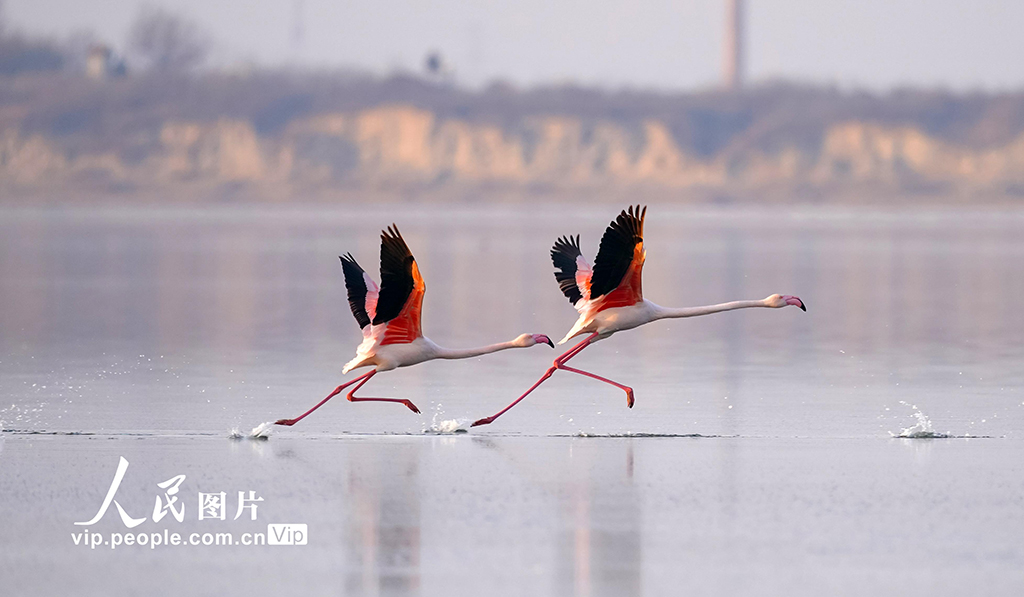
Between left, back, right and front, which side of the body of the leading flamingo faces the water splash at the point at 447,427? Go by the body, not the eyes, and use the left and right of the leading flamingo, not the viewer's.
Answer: back

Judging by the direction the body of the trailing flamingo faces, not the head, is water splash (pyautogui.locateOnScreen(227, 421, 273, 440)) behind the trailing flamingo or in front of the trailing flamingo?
behind

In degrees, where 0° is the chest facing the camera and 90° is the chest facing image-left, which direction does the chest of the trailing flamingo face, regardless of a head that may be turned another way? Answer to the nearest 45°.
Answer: approximately 270°

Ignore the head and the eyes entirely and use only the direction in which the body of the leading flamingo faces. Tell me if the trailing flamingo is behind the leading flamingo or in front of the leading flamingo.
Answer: behind

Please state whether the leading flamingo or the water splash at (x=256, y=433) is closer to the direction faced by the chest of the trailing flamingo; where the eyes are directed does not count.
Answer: the leading flamingo

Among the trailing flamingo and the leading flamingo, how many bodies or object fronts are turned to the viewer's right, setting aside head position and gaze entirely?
2

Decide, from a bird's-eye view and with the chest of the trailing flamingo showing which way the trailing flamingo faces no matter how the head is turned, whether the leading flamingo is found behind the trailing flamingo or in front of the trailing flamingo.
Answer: in front

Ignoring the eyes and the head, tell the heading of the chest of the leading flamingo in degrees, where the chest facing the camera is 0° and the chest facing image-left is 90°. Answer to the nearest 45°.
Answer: approximately 270°

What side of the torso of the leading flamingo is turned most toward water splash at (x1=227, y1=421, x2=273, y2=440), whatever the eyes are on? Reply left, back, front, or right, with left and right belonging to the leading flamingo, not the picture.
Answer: back
